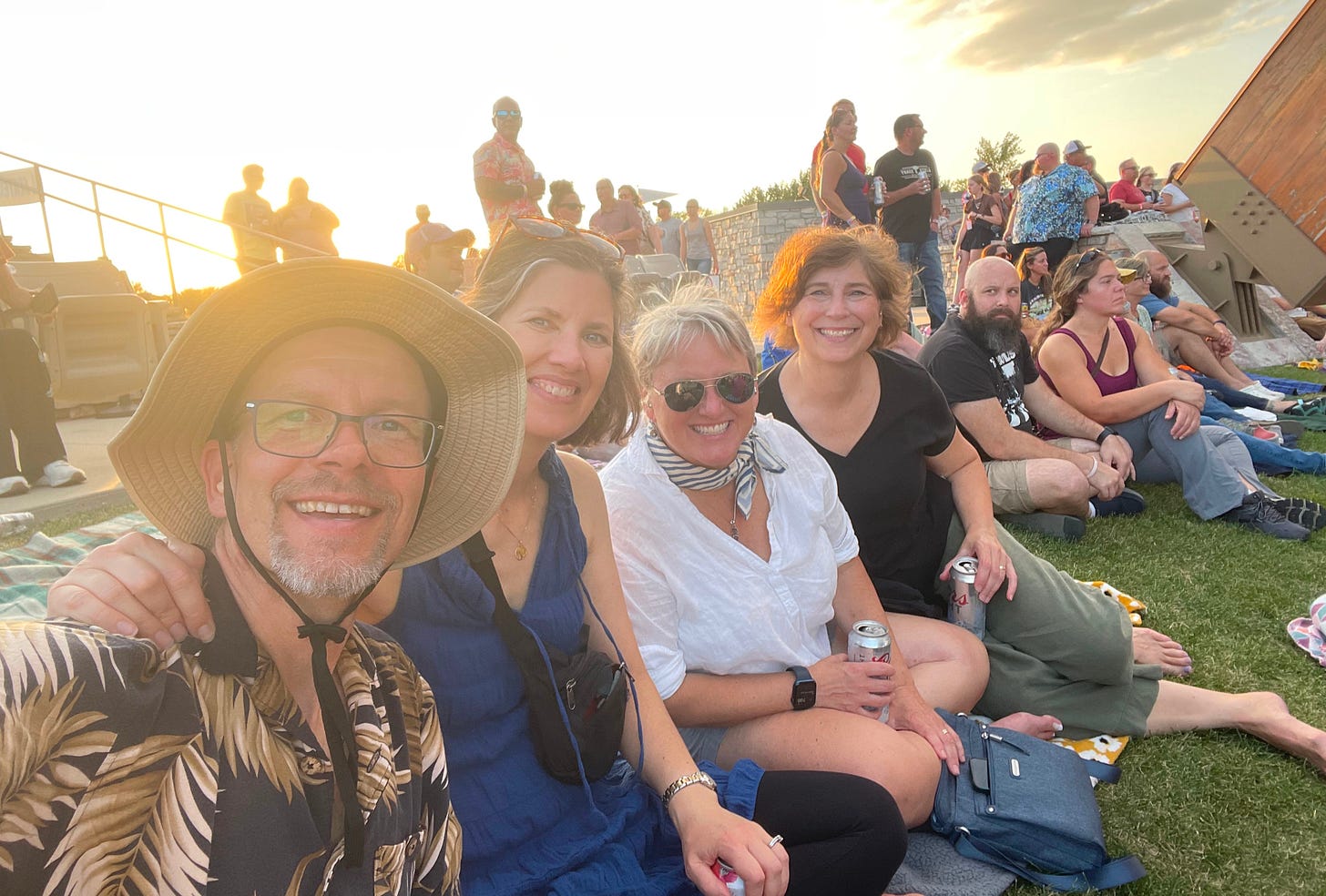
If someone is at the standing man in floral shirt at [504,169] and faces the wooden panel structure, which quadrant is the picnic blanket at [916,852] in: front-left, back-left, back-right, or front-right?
front-right

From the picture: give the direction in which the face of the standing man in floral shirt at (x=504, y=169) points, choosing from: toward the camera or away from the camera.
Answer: toward the camera

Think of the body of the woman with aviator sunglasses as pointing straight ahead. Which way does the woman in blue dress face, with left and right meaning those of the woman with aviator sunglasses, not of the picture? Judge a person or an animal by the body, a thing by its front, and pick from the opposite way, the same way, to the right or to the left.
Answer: the same way

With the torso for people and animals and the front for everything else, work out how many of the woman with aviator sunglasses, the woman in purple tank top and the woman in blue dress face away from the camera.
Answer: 0

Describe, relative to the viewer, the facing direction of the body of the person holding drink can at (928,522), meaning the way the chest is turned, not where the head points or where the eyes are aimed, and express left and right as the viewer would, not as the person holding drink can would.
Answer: facing the viewer

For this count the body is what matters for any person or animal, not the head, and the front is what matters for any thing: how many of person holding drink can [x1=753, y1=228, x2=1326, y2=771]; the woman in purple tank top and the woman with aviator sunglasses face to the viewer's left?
0

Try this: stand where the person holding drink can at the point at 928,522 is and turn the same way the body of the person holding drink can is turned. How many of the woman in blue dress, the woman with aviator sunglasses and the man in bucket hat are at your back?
0

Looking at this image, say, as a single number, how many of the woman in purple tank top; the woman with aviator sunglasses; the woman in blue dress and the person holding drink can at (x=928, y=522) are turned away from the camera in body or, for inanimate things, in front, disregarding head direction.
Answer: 0

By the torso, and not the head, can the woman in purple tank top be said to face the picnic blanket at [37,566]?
no

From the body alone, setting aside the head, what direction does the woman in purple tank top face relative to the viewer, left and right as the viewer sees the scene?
facing the viewer and to the right of the viewer

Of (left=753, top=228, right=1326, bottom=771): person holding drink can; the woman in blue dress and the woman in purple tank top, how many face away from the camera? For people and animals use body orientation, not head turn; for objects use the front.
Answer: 0

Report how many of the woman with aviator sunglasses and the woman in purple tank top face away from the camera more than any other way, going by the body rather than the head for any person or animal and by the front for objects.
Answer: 0

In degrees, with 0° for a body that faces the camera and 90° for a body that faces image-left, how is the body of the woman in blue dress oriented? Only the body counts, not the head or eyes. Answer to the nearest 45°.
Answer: approximately 315°

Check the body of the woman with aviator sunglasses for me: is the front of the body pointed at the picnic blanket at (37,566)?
no

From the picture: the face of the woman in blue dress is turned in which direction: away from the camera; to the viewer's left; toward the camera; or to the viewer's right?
toward the camera

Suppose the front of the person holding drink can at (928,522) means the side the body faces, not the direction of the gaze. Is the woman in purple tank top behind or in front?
behind
